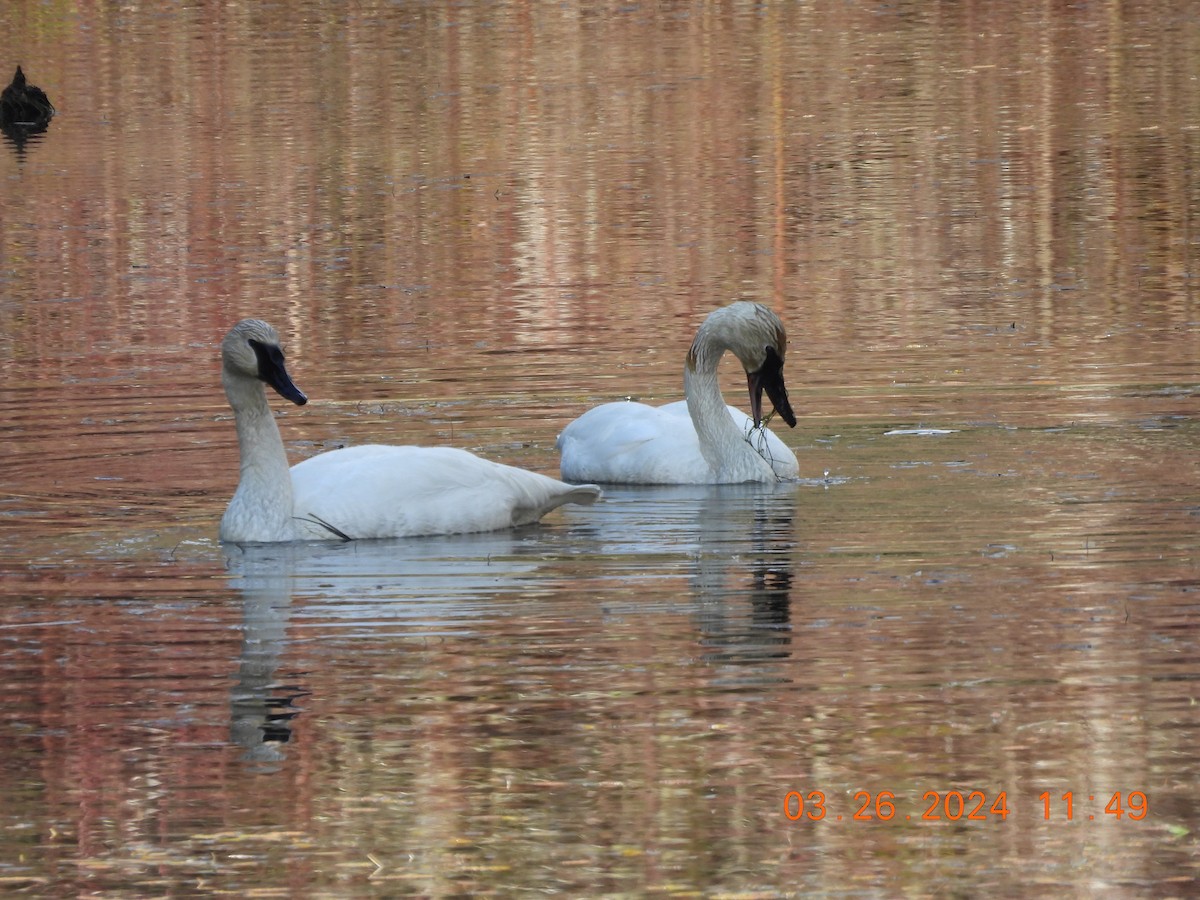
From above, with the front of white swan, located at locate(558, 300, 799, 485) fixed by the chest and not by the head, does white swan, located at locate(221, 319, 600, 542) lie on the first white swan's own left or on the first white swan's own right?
on the first white swan's own right

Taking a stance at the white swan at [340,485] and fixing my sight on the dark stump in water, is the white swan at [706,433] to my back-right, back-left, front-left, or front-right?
front-right

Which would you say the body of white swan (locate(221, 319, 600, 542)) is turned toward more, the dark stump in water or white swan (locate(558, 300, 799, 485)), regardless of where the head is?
the dark stump in water

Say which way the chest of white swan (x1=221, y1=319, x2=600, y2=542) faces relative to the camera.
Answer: to the viewer's left

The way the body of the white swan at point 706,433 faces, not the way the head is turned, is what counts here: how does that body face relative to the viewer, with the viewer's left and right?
facing the viewer and to the right of the viewer

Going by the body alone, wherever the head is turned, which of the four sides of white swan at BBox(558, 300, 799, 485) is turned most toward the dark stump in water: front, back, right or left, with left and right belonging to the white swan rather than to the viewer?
back

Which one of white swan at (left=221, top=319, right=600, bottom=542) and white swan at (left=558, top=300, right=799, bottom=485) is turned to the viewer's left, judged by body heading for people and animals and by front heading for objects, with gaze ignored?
white swan at (left=221, top=319, right=600, bottom=542)

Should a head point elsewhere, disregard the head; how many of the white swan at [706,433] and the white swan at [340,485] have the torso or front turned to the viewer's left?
1

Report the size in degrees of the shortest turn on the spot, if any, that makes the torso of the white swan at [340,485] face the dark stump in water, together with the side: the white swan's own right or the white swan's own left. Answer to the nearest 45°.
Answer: approximately 90° to the white swan's own right

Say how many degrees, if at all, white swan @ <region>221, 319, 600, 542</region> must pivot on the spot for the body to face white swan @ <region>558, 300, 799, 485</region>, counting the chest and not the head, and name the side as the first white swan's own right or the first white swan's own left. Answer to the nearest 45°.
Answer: approximately 135° to the first white swan's own right
